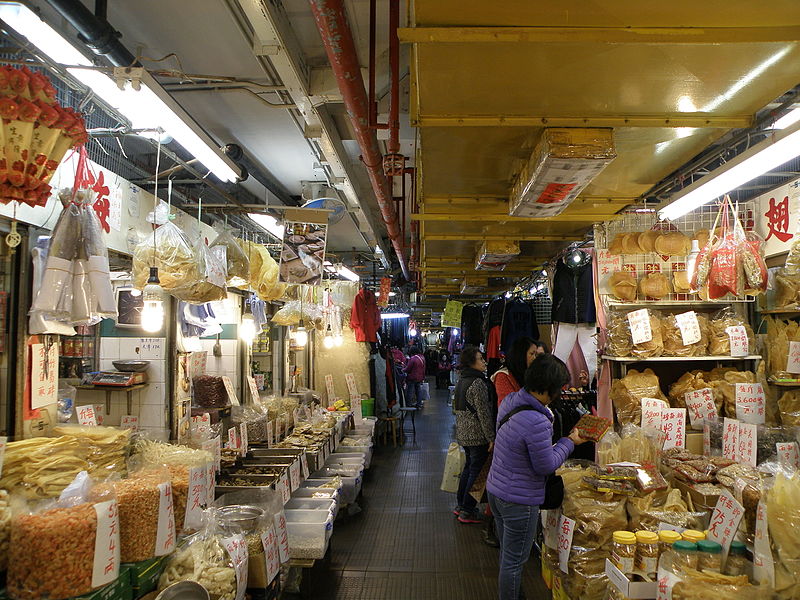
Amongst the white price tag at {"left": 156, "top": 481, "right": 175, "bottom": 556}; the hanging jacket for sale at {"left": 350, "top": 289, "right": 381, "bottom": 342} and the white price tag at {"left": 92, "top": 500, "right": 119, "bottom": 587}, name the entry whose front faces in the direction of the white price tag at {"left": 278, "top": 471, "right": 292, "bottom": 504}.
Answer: the hanging jacket for sale

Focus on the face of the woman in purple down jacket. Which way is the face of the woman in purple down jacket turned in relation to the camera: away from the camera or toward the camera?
away from the camera

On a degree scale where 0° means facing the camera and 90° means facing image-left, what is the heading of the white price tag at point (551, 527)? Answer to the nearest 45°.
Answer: approximately 45°

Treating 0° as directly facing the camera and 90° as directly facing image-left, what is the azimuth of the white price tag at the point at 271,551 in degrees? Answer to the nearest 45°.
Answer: approximately 315°

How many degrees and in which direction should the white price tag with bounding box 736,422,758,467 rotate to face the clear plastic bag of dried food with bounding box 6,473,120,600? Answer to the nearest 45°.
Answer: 0° — it already faces it

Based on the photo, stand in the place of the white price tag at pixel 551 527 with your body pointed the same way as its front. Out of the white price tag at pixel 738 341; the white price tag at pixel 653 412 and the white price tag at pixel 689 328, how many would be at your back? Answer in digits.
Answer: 3

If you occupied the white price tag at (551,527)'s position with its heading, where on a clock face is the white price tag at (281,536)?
the white price tag at (281,536) is roughly at 1 o'clock from the white price tag at (551,527).

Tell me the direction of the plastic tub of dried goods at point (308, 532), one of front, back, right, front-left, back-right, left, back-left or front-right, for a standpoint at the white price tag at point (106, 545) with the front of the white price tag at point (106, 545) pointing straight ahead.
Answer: left

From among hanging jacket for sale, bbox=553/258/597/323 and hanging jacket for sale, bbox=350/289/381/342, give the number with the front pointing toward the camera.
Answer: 2
